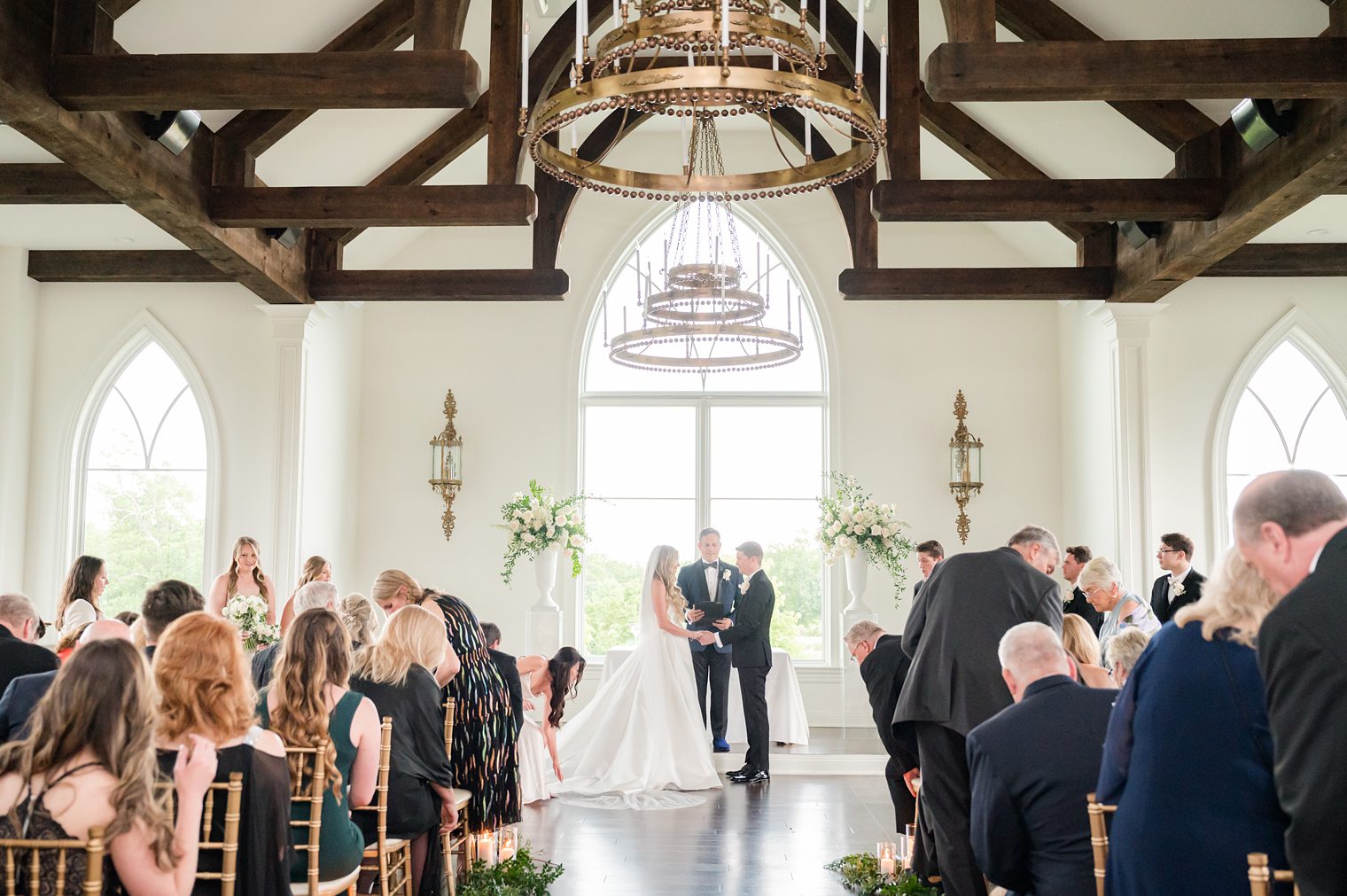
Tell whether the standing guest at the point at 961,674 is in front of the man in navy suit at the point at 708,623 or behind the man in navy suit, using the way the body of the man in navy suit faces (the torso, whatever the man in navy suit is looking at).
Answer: in front

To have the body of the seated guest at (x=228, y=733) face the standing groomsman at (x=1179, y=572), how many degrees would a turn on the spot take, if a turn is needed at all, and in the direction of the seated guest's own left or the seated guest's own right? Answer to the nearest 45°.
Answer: approximately 45° to the seated guest's own right

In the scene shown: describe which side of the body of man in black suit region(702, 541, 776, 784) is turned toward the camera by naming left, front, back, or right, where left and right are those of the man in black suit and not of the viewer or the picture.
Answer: left

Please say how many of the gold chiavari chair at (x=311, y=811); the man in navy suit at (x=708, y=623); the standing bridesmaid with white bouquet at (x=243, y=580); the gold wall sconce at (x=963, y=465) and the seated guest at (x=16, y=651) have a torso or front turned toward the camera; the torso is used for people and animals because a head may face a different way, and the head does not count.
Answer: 3

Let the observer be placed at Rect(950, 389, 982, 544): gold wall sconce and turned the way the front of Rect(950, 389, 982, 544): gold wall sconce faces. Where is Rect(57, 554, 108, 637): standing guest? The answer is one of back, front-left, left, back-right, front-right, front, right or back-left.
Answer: front-right

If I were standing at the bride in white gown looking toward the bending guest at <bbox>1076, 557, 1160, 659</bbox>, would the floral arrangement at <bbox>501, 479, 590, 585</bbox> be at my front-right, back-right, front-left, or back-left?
back-left

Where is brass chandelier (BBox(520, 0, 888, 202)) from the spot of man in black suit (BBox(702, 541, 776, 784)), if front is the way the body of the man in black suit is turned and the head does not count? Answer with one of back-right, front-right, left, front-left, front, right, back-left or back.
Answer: left

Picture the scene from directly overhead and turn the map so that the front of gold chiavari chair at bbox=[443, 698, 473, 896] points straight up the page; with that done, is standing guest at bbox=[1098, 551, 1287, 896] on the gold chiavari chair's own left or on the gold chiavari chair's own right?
on the gold chiavari chair's own right

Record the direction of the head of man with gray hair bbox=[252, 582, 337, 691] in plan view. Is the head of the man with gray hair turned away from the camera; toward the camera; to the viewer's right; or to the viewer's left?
away from the camera

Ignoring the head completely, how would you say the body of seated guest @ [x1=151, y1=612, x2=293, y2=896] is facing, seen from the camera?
away from the camera

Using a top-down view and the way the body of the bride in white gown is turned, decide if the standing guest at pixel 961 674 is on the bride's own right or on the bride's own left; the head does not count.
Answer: on the bride's own right

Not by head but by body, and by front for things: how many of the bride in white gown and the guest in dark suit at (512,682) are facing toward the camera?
0

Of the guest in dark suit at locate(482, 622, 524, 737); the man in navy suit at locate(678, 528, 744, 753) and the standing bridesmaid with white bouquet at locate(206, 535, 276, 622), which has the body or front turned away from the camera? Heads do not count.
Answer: the guest in dark suit at locate(482, 622, 524, 737)

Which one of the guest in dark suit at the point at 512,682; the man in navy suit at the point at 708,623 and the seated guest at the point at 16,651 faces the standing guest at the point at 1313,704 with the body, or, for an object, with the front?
the man in navy suit

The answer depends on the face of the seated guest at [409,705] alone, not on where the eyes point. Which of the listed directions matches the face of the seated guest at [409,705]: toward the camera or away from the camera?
away from the camera
